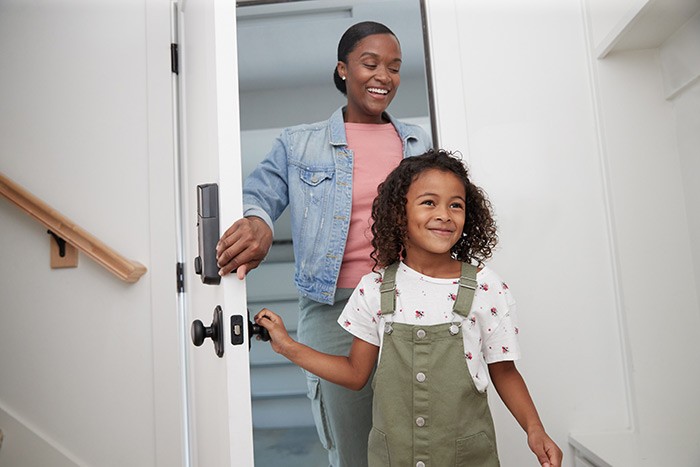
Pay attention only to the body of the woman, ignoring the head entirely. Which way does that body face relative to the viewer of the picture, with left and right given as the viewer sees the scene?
facing the viewer and to the right of the viewer

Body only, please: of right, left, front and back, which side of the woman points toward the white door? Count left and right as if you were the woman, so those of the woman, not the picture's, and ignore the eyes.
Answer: right

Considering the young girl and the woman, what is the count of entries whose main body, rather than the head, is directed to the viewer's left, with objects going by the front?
0

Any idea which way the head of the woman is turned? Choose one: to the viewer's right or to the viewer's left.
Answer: to the viewer's right

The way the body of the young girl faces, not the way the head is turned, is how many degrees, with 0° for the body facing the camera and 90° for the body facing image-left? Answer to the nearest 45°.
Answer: approximately 0°
